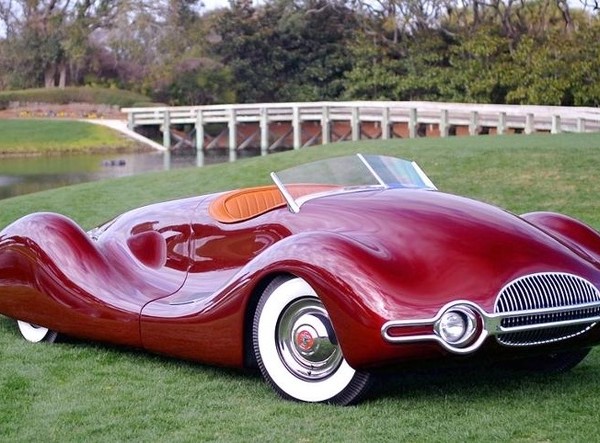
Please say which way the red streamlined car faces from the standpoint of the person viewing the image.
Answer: facing the viewer and to the right of the viewer

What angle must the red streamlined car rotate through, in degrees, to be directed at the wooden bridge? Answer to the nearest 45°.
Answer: approximately 135° to its left
